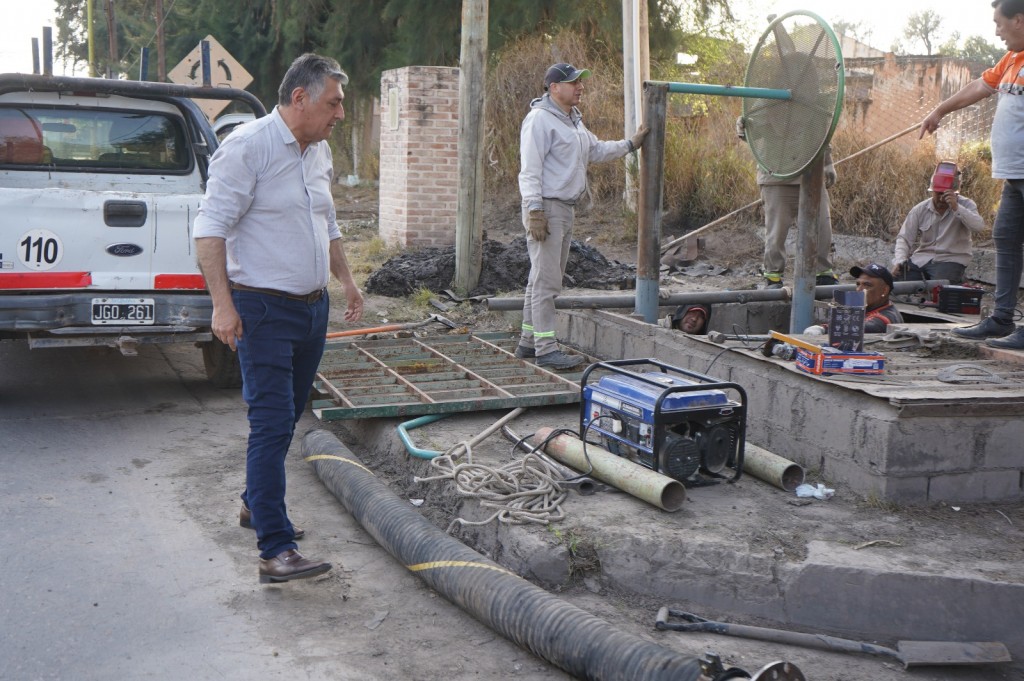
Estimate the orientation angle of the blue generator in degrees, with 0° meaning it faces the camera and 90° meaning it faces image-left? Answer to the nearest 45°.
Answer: approximately 45°

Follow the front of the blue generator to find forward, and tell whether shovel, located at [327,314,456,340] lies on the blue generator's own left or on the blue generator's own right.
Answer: on the blue generator's own right

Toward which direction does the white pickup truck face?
away from the camera

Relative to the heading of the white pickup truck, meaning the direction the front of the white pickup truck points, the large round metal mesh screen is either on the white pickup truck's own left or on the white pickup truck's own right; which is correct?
on the white pickup truck's own right
